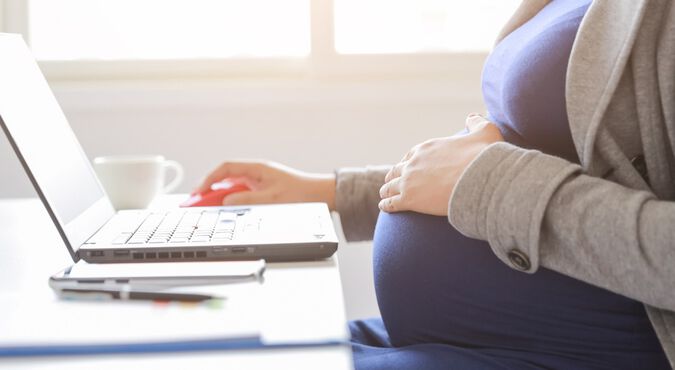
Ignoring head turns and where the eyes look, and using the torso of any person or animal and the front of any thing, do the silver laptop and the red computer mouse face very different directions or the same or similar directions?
very different directions

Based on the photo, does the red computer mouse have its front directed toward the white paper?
no

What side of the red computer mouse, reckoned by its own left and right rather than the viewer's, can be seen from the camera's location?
left

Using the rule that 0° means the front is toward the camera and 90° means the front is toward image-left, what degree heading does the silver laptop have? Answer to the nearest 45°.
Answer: approximately 270°

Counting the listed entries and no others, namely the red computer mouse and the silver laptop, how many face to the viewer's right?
1
